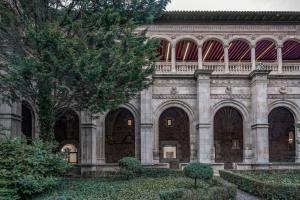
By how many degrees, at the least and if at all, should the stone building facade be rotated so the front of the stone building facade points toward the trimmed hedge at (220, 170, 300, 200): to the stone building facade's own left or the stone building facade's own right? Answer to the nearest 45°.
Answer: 0° — it already faces it

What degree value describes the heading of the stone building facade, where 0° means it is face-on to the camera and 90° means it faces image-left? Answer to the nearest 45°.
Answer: approximately 0°

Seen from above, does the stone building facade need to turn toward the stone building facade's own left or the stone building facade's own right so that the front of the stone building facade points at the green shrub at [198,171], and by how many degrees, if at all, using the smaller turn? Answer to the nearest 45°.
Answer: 0° — it already faces it
